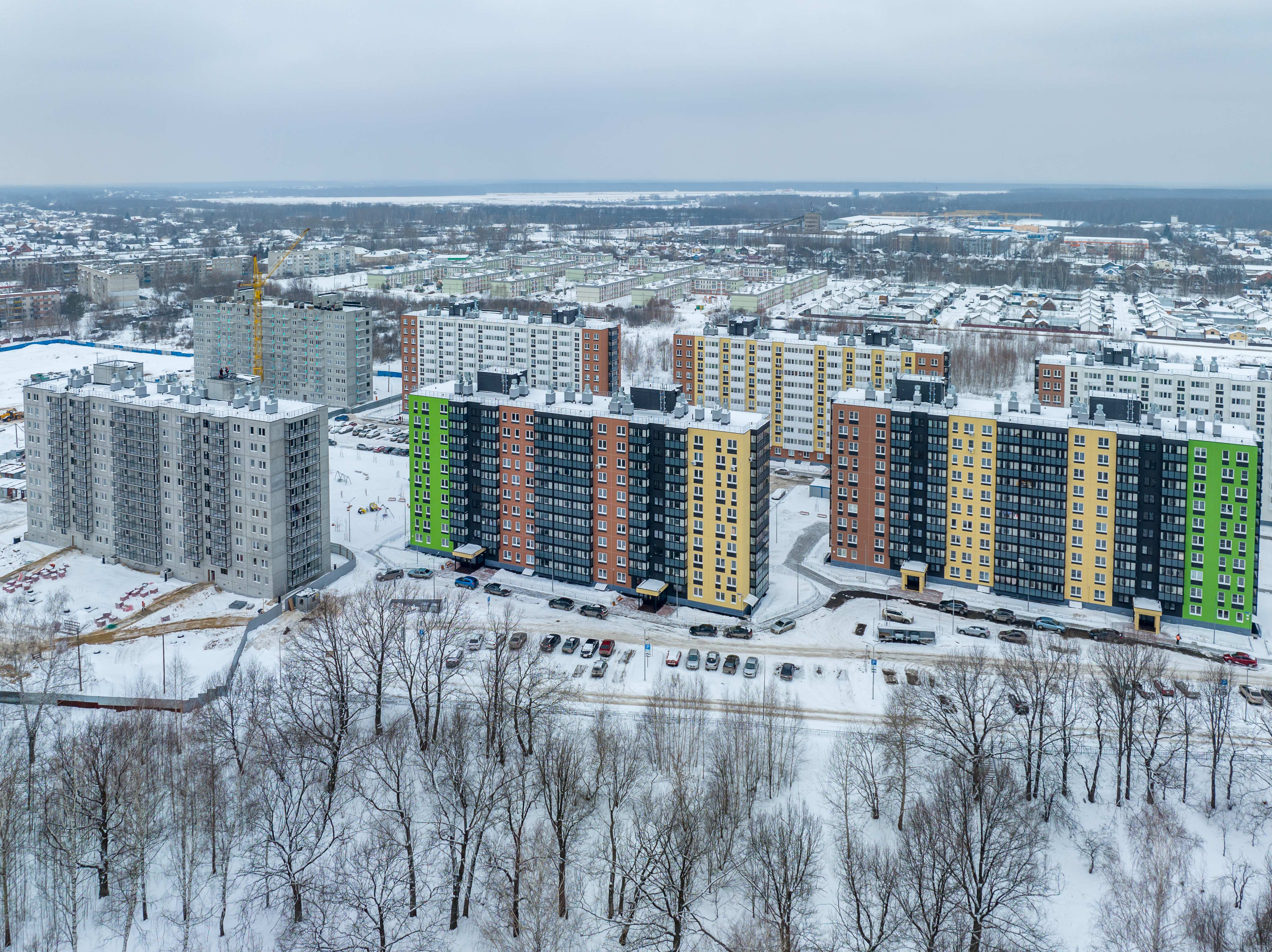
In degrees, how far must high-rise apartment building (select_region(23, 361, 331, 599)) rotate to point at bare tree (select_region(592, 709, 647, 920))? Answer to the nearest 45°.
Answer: approximately 45° to its left

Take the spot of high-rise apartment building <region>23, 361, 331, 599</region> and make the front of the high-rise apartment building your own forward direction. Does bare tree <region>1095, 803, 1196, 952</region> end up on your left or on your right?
on your left

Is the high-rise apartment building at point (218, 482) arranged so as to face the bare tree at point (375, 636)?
no

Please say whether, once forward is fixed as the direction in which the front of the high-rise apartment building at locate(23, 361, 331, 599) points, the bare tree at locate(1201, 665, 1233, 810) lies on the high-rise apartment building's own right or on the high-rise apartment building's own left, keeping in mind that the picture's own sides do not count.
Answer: on the high-rise apartment building's own left

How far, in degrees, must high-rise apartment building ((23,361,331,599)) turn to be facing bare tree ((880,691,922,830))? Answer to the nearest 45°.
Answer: approximately 90° to its left

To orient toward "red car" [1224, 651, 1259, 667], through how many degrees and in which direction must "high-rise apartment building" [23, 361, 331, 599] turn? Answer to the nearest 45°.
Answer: approximately 90° to its left

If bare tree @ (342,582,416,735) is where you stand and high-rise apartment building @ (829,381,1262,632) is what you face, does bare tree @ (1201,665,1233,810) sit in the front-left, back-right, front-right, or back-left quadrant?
front-right

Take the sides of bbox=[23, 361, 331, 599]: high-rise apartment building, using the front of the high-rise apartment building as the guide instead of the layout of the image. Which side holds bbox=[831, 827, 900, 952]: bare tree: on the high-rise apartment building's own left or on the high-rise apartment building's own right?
on the high-rise apartment building's own left

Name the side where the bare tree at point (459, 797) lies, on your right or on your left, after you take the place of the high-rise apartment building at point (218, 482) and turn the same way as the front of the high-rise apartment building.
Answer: on your left

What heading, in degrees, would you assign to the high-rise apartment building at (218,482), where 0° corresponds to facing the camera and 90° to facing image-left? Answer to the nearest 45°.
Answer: approximately 45°

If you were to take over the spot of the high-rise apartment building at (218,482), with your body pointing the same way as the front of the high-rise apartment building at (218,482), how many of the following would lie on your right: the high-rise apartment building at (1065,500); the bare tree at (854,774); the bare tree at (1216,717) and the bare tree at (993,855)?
0

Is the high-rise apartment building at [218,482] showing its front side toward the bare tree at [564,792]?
no

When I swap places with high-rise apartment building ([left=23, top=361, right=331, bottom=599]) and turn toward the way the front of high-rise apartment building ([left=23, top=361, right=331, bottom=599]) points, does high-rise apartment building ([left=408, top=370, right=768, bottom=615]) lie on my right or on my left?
on my left

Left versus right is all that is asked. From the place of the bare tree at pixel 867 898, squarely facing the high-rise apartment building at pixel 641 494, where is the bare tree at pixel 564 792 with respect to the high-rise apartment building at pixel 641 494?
left
